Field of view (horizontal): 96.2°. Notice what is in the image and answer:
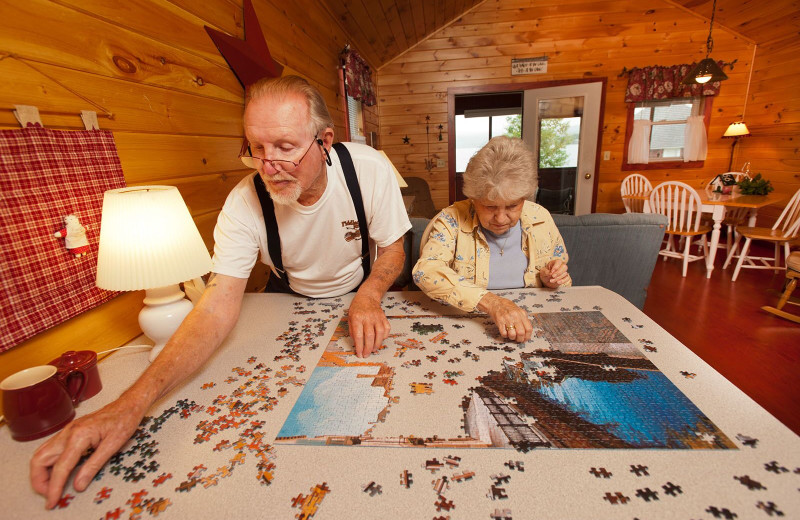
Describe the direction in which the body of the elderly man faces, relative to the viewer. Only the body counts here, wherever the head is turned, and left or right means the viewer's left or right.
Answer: facing the viewer and to the left of the viewer

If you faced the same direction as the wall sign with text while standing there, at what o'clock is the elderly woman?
The elderly woman is roughly at 12 o'clock from the wall sign with text.

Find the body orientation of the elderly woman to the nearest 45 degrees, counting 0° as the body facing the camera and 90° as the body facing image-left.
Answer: approximately 0°

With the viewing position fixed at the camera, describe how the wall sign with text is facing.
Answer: facing the viewer

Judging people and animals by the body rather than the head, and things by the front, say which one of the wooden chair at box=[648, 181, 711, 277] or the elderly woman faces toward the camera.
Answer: the elderly woman

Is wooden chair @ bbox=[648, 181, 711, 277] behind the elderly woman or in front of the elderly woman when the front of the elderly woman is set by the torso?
behind

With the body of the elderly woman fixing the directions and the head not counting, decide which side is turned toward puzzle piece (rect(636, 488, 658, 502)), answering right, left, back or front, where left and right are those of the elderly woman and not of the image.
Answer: front

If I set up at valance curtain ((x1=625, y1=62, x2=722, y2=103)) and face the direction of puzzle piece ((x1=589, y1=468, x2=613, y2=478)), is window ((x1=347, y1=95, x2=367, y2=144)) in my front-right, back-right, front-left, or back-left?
front-right

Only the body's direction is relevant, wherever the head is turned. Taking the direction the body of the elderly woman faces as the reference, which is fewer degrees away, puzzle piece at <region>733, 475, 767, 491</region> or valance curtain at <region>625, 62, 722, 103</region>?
the puzzle piece

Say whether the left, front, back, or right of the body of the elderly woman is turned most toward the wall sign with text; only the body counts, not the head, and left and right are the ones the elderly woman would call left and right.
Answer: back

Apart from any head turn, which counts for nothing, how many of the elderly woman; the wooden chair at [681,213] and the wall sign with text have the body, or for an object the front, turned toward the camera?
2

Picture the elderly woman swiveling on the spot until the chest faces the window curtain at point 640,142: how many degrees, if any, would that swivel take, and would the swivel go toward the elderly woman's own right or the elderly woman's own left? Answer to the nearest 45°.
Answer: approximately 135° to the elderly woman's own left
